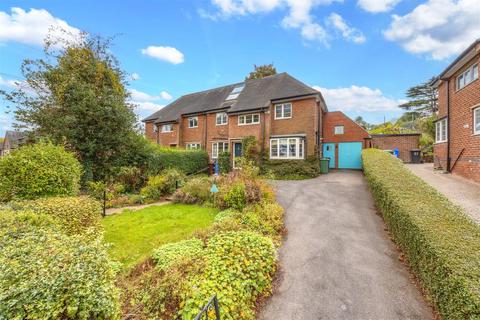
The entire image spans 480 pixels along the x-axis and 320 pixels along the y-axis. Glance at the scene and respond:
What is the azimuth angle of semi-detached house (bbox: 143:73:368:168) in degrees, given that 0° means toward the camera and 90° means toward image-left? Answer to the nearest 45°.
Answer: approximately 45°

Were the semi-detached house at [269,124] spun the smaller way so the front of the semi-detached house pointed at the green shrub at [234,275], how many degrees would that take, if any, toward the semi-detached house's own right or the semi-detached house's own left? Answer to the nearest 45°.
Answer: approximately 45° to the semi-detached house's own left

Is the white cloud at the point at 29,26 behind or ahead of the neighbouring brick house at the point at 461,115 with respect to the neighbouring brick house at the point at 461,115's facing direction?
ahead

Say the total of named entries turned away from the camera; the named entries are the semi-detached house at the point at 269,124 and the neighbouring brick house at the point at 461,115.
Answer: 0

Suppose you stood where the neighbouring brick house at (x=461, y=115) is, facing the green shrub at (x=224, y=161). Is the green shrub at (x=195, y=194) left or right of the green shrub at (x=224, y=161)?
left

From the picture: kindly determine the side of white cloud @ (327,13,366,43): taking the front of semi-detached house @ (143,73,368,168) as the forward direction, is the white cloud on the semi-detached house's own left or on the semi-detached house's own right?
on the semi-detached house's own left

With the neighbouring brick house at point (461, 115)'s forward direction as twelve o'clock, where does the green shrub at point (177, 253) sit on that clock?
The green shrub is roughly at 11 o'clock from the neighbouring brick house.

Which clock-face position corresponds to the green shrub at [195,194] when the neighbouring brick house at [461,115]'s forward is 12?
The green shrub is roughly at 12 o'clock from the neighbouring brick house.
